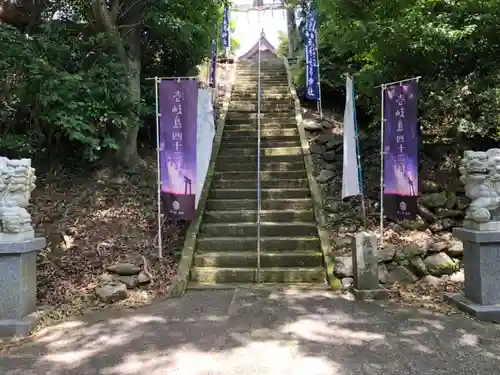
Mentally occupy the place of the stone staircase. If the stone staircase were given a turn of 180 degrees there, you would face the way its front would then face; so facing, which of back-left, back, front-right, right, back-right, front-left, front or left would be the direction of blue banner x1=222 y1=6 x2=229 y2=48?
front

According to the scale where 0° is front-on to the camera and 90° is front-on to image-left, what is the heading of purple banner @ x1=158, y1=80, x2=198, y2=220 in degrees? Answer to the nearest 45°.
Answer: approximately 0°

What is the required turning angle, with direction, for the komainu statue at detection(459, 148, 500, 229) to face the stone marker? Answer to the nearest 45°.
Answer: approximately 45° to its right

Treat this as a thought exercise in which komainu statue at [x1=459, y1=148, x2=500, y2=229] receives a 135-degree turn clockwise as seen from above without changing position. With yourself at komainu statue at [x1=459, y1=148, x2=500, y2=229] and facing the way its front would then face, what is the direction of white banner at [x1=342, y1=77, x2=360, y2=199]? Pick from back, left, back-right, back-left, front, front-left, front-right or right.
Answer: front-left

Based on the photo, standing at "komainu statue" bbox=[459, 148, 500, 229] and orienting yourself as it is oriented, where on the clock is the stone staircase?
The stone staircase is roughly at 2 o'clock from the komainu statue.

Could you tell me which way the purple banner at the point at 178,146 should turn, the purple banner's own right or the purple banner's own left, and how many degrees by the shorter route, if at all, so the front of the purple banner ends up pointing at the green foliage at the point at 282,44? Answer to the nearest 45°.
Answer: approximately 180°

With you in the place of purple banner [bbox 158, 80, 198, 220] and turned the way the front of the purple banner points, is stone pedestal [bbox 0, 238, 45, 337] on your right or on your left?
on your right

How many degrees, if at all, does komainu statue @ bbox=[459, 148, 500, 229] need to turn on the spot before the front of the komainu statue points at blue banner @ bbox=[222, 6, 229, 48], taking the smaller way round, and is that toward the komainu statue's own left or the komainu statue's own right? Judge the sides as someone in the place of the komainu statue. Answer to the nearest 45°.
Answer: approximately 90° to the komainu statue's own right

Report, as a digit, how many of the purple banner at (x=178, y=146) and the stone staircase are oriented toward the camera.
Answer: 2
